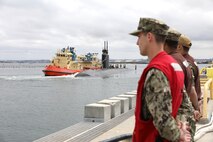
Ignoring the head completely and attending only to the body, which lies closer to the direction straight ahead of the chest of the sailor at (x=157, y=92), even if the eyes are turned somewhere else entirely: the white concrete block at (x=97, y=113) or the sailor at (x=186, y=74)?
the white concrete block

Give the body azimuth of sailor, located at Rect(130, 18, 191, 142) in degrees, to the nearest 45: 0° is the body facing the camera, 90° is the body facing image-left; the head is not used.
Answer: approximately 90°

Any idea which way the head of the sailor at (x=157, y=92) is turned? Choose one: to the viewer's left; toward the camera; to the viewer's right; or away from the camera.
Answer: to the viewer's left
